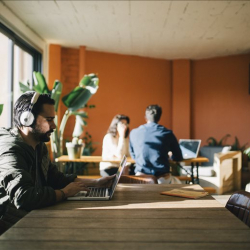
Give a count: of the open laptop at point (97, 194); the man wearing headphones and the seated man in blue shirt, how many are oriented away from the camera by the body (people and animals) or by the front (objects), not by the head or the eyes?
1

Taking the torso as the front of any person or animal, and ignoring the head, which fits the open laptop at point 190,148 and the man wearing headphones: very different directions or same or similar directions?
very different directions

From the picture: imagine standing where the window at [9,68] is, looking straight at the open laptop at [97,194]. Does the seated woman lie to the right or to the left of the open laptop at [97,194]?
left

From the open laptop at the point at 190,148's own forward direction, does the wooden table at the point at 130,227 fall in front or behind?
in front

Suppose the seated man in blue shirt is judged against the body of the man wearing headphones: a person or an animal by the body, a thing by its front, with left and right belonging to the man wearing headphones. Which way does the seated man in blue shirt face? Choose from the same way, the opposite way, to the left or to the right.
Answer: to the left

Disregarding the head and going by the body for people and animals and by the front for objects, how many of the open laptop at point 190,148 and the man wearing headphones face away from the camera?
0

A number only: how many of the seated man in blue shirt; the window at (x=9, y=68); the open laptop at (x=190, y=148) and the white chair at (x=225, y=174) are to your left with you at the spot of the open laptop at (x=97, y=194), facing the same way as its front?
0

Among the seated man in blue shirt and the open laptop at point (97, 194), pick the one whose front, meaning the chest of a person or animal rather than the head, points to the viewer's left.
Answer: the open laptop

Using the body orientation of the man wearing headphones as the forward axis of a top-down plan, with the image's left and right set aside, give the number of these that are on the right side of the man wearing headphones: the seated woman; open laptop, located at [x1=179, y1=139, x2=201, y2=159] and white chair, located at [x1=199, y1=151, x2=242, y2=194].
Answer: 0

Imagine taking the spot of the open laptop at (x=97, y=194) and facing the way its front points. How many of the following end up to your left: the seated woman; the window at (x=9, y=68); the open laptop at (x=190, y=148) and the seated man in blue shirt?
0

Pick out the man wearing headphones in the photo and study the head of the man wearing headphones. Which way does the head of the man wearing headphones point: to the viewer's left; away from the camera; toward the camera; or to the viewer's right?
to the viewer's right

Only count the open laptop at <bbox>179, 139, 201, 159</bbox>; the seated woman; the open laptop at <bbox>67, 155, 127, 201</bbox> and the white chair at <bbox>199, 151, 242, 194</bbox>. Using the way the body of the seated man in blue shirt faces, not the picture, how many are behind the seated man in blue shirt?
1

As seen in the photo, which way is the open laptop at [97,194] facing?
to the viewer's left

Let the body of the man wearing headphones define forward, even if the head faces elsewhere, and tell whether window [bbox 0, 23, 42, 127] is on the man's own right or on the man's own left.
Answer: on the man's own left

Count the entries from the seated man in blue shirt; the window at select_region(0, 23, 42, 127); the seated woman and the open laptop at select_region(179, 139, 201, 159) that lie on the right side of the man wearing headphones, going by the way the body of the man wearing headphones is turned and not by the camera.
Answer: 0

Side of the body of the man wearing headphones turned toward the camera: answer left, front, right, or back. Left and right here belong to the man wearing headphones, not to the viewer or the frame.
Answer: right

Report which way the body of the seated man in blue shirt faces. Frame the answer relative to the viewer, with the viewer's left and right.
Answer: facing away from the viewer
